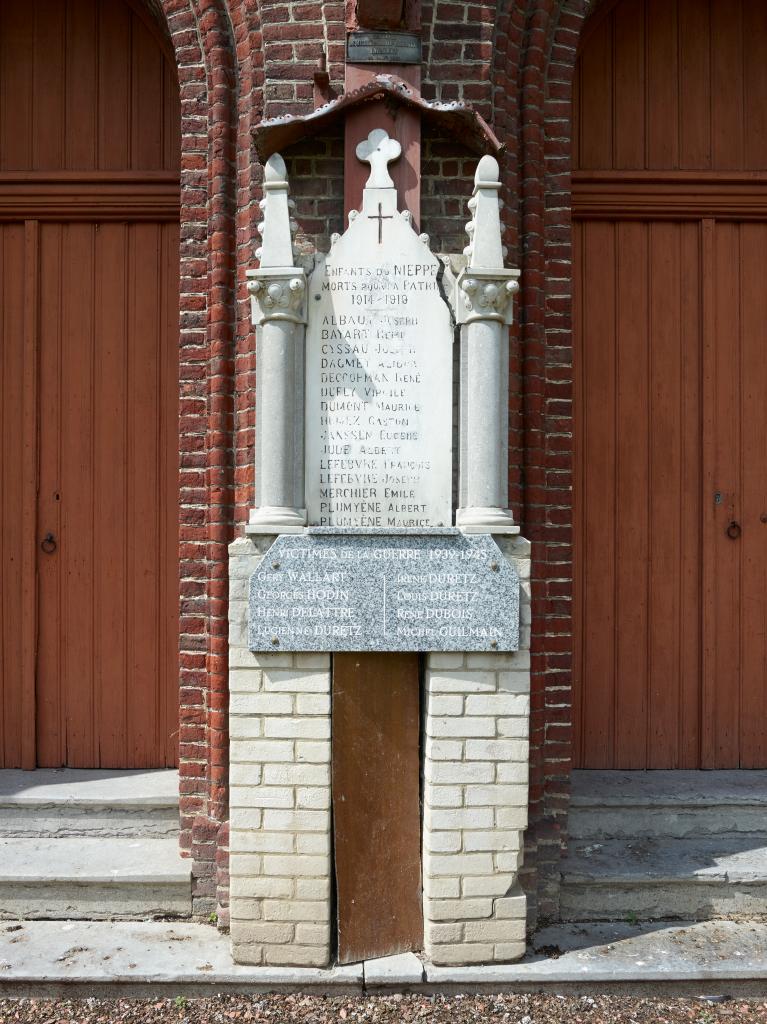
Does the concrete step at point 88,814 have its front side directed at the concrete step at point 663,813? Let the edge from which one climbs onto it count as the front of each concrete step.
no

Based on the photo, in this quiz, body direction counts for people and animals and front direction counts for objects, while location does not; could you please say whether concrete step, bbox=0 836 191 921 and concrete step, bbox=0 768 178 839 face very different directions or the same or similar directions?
same or similar directions

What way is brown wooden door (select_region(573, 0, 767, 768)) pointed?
toward the camera

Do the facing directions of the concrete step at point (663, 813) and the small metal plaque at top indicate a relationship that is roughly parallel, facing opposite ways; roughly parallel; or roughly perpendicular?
roughly parallel

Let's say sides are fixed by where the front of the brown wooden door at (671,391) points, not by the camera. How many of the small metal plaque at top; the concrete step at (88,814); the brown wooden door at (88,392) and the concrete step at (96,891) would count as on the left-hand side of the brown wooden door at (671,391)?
0

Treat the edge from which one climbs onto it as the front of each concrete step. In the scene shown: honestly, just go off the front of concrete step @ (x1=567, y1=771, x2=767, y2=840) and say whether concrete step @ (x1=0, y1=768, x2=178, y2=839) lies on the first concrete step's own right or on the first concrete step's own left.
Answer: on the first concrete step's own right

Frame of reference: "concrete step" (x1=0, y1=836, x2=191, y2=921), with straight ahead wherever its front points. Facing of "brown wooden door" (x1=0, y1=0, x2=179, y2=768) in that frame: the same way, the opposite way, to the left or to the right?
the same way

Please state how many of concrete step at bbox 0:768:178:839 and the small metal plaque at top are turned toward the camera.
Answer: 2

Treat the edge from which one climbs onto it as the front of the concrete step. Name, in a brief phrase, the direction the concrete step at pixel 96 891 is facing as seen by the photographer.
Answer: facing the viewer

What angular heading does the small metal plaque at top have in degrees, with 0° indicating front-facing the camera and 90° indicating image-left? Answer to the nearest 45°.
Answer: approximately 0°

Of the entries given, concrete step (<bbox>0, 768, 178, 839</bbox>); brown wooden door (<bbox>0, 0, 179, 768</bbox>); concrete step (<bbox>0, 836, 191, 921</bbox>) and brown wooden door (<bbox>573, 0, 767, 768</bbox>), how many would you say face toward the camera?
4

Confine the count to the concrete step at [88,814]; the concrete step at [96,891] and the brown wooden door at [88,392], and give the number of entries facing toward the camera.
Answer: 3

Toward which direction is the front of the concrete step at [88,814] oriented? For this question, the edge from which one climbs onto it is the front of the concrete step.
toward the camera

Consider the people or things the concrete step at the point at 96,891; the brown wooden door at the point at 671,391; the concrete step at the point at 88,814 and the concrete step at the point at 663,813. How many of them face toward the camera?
4
